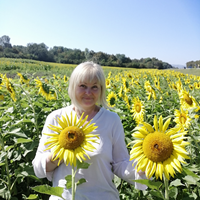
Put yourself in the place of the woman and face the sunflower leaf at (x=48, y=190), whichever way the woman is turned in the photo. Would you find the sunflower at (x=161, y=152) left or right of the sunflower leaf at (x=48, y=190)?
left

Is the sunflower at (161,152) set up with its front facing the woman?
no

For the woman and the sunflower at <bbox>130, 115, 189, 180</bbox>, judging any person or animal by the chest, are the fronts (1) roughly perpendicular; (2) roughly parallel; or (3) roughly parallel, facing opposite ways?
roughly parallel

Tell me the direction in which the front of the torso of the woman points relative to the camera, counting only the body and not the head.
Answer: toward the camera

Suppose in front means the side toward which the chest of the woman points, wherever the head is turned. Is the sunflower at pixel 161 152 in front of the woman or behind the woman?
in front

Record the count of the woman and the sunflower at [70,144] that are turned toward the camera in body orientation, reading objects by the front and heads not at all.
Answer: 2

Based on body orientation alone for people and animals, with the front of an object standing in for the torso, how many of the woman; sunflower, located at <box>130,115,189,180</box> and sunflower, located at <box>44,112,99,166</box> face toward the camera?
3

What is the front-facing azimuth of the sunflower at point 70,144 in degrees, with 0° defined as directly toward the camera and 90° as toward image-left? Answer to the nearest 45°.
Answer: approximately 0°

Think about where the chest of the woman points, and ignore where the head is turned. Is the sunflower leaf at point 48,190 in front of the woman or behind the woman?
in front

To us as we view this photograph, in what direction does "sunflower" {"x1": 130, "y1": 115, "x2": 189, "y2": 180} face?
facing the viewer

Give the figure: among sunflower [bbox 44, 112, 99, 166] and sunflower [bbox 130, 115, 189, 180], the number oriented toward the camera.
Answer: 2

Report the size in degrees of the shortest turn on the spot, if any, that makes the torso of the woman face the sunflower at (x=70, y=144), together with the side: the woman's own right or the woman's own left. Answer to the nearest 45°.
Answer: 0° — they already face it

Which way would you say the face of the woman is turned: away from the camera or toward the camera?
toward the camera

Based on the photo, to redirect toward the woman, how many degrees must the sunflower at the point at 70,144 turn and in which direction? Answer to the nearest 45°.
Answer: approximately 180°
